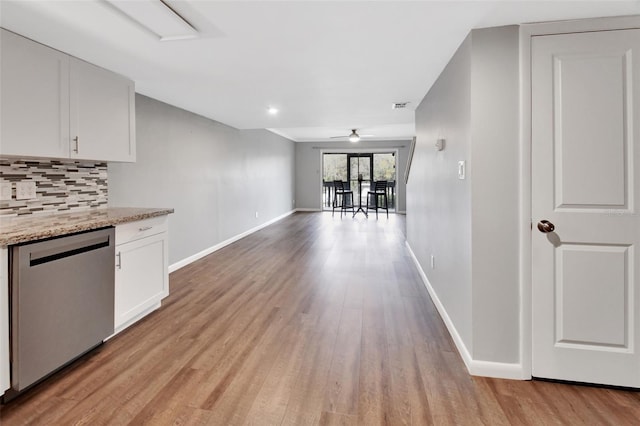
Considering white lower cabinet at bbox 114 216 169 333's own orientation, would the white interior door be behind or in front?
in front

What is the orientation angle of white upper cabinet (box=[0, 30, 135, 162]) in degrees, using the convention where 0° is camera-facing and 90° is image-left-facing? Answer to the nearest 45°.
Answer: approximately 315°

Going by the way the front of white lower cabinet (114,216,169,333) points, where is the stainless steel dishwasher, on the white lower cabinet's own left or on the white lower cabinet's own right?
on the white lower cabinet's own right

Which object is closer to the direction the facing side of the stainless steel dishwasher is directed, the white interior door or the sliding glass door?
the white interior door

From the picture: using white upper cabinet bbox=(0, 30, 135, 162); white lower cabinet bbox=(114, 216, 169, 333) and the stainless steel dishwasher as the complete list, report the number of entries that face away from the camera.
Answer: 0

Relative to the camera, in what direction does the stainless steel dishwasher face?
facing the viewer and to the right of the viewer

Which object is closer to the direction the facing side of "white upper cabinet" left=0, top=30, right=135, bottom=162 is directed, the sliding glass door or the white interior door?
the white interior door

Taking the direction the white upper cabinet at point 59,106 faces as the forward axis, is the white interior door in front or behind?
in front

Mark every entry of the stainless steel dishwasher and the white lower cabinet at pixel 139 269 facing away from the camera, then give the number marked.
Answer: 0

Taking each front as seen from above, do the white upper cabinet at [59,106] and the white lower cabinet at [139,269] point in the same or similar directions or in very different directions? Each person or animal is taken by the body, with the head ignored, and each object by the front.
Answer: same or similar directions
